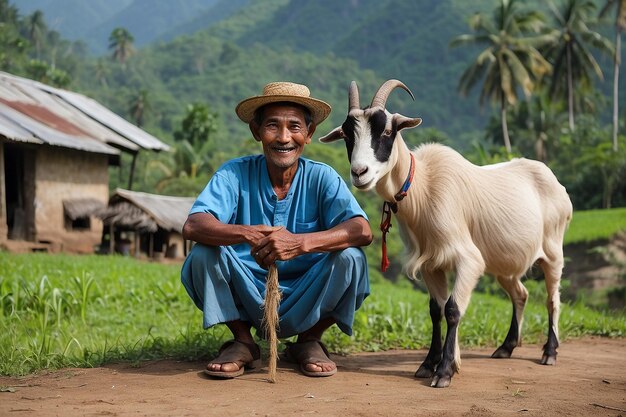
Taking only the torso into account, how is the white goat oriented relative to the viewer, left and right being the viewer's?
facing the viewer and to the left of the viewer

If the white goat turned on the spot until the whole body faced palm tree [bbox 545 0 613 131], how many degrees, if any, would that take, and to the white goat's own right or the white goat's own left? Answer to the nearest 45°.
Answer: approximately 135° to the white goat's own right

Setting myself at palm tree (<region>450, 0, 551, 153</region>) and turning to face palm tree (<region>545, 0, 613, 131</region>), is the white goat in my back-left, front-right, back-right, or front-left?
back-right

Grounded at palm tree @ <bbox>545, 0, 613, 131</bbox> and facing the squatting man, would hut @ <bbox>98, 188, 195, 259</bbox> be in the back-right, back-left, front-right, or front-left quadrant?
front-right

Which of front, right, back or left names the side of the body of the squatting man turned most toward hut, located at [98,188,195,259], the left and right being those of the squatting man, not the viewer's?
back

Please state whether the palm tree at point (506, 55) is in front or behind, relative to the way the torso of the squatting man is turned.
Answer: behind

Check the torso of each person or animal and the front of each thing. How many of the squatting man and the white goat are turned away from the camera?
0

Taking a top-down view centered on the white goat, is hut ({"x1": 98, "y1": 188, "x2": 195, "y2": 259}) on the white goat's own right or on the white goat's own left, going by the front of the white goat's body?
on the white goat's own right

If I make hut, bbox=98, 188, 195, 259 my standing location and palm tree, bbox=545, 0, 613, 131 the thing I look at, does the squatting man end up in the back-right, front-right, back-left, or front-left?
back-right

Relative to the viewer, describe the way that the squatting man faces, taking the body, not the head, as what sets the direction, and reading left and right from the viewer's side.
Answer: facing the viewer

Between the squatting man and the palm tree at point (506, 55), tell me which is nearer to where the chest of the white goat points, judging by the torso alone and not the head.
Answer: the squatting man

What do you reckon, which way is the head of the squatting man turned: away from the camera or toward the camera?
toward the camera

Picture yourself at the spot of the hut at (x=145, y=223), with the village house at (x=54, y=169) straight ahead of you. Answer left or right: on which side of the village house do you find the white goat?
left
